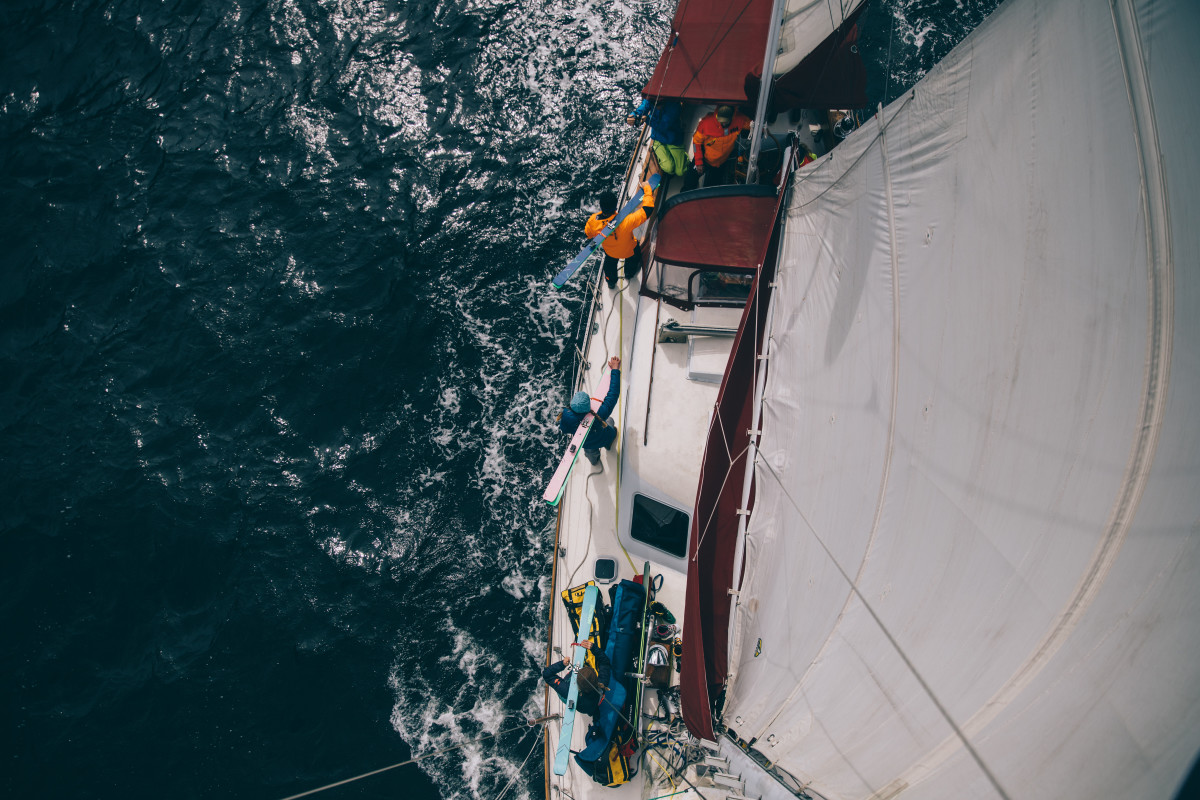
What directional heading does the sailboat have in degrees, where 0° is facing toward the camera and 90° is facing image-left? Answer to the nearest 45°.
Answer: approximately 0°
